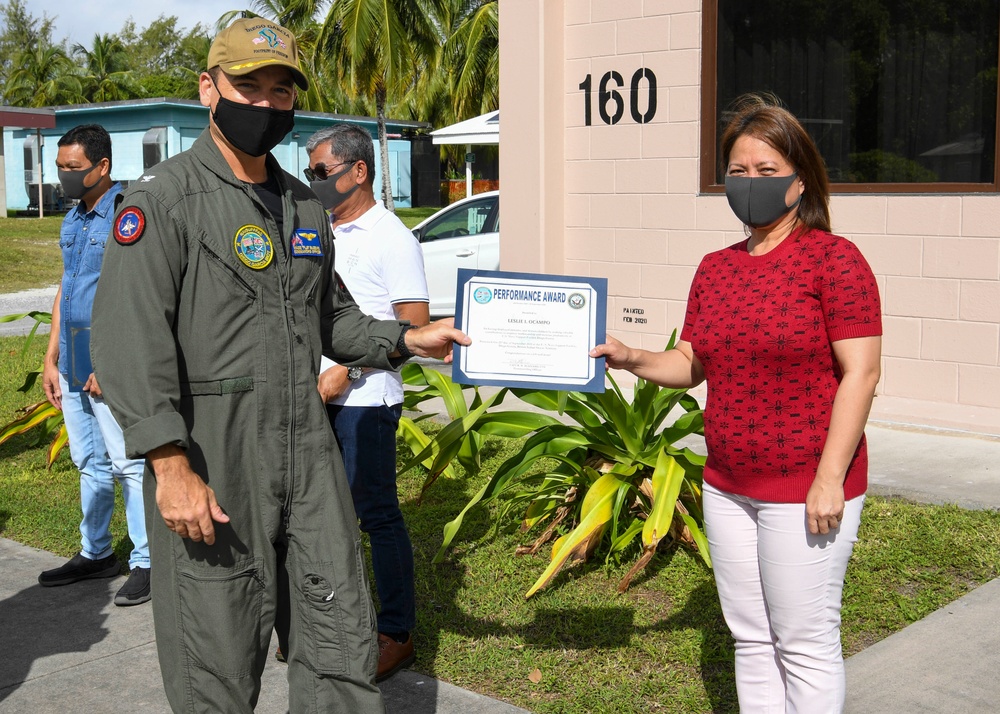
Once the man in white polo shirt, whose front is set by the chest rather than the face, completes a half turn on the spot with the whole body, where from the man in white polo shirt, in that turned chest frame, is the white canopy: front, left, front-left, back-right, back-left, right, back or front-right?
front-left

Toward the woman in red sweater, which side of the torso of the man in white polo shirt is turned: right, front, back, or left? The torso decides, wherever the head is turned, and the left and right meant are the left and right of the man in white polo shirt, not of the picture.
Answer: left

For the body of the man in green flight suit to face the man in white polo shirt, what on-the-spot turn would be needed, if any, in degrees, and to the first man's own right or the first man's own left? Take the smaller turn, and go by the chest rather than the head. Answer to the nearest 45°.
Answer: approximately 135° to the first man's own left

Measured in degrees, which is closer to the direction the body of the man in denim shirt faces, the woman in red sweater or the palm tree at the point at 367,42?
the woman in red sweater

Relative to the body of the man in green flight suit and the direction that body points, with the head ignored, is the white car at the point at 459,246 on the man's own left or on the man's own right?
on the man's own left

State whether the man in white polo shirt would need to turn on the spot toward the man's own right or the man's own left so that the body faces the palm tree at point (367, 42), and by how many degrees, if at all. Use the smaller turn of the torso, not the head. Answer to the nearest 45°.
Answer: approximately 135° to the man's own right

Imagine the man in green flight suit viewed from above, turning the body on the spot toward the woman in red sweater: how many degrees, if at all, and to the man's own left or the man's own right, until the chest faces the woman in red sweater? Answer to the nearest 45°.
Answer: approximately 45° to the man's own left

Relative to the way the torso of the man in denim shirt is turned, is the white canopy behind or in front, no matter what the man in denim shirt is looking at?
behind
